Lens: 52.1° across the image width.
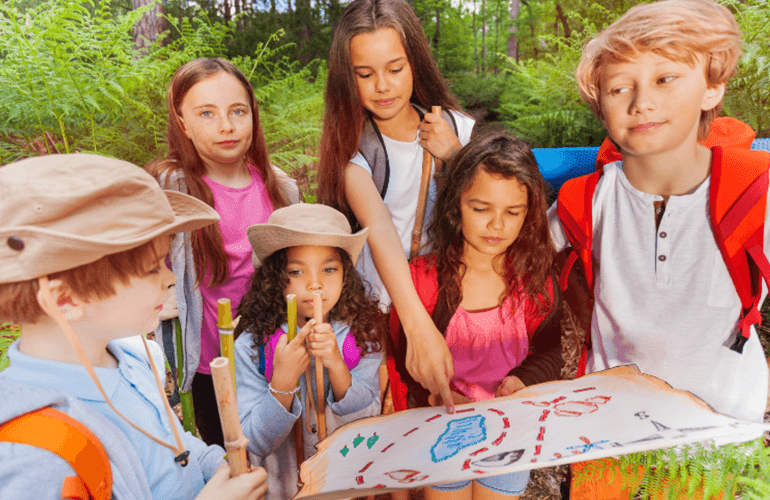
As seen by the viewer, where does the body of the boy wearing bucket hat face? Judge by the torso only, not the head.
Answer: to the viewer's right

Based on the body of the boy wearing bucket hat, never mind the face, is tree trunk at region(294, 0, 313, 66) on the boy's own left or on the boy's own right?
on the boy's own left

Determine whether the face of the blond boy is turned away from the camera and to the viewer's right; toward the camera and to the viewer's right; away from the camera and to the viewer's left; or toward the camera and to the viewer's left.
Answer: toward the camera and to the viewer's left

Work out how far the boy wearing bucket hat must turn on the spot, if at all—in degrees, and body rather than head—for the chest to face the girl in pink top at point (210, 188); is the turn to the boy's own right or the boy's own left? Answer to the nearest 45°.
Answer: approximately 90° to the boy's own left

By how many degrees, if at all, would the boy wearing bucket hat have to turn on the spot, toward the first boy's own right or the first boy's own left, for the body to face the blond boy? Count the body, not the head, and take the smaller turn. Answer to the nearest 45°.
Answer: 0° — they already face them

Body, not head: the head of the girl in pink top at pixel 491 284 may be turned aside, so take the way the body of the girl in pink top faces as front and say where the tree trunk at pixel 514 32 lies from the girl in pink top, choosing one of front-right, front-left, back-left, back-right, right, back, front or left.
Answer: back

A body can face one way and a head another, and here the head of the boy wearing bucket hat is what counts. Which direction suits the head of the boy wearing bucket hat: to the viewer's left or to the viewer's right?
to the viewer's right

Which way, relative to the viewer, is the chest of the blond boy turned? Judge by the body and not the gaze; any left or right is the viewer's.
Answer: facing the viewer

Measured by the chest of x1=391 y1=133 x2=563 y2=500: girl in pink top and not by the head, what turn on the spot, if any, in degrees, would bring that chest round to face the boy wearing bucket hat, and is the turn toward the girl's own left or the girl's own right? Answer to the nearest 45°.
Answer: approximately 45° to the girl's own right

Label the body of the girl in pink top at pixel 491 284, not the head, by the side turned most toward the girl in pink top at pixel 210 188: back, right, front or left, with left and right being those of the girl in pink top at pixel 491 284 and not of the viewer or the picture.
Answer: right

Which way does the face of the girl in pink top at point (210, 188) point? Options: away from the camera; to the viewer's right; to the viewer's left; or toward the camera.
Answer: toward the camera

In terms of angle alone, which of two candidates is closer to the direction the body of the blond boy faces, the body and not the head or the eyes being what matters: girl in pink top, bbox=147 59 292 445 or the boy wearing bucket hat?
the boy wearing bucket hat

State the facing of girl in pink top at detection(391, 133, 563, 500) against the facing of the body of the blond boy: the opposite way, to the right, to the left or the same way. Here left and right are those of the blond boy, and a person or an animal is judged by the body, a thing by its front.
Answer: the same way
